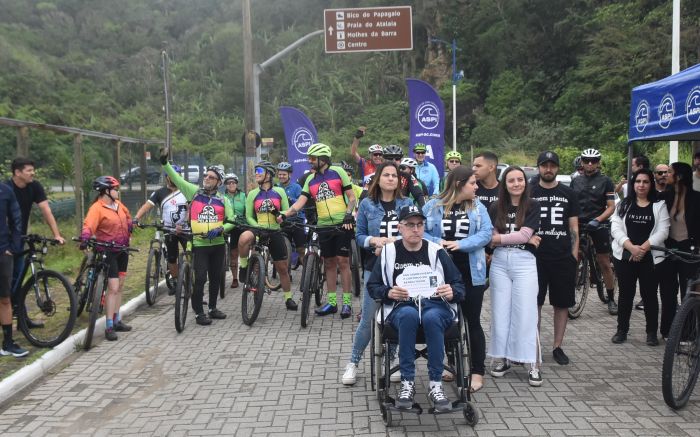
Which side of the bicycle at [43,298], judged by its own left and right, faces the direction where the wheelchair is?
front

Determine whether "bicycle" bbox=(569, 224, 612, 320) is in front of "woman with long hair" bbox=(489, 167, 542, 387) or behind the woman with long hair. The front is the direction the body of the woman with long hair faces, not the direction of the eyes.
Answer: behind

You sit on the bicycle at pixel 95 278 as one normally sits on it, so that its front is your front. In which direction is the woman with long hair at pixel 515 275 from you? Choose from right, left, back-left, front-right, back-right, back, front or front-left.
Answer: front-left

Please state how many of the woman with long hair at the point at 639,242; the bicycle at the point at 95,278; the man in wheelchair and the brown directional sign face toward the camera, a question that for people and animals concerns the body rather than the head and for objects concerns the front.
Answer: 4

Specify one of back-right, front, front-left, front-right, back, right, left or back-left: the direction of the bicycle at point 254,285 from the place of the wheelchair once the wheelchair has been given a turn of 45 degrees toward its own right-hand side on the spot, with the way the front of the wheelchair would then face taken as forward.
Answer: right

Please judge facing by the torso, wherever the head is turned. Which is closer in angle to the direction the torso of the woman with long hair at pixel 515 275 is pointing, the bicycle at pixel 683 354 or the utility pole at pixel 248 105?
the bicycle

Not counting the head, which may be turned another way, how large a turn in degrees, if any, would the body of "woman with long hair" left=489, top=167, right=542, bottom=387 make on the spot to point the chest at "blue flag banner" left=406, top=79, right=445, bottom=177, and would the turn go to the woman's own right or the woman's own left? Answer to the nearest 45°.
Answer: approximately 180°

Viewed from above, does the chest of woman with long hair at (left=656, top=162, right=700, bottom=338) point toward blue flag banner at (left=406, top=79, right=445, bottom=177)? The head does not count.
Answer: no

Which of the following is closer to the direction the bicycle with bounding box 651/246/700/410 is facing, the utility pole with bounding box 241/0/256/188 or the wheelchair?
the wheelchair

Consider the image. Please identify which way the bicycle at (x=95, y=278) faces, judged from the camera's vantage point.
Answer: facing the viewer

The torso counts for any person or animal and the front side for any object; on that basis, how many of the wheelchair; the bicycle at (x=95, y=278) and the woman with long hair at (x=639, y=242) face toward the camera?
3

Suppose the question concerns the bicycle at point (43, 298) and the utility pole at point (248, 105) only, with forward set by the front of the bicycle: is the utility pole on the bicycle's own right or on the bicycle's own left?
on the bicycle's own left

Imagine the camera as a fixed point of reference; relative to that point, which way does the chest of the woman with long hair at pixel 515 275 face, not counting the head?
toward the camera

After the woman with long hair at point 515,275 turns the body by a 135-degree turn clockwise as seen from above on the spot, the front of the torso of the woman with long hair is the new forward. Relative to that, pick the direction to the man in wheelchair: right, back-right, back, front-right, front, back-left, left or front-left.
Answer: left

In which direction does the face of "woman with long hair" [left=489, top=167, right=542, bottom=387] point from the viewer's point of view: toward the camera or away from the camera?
toward the camera

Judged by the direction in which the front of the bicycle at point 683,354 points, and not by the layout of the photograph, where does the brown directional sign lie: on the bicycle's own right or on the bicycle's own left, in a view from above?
on the bicycle's own right
